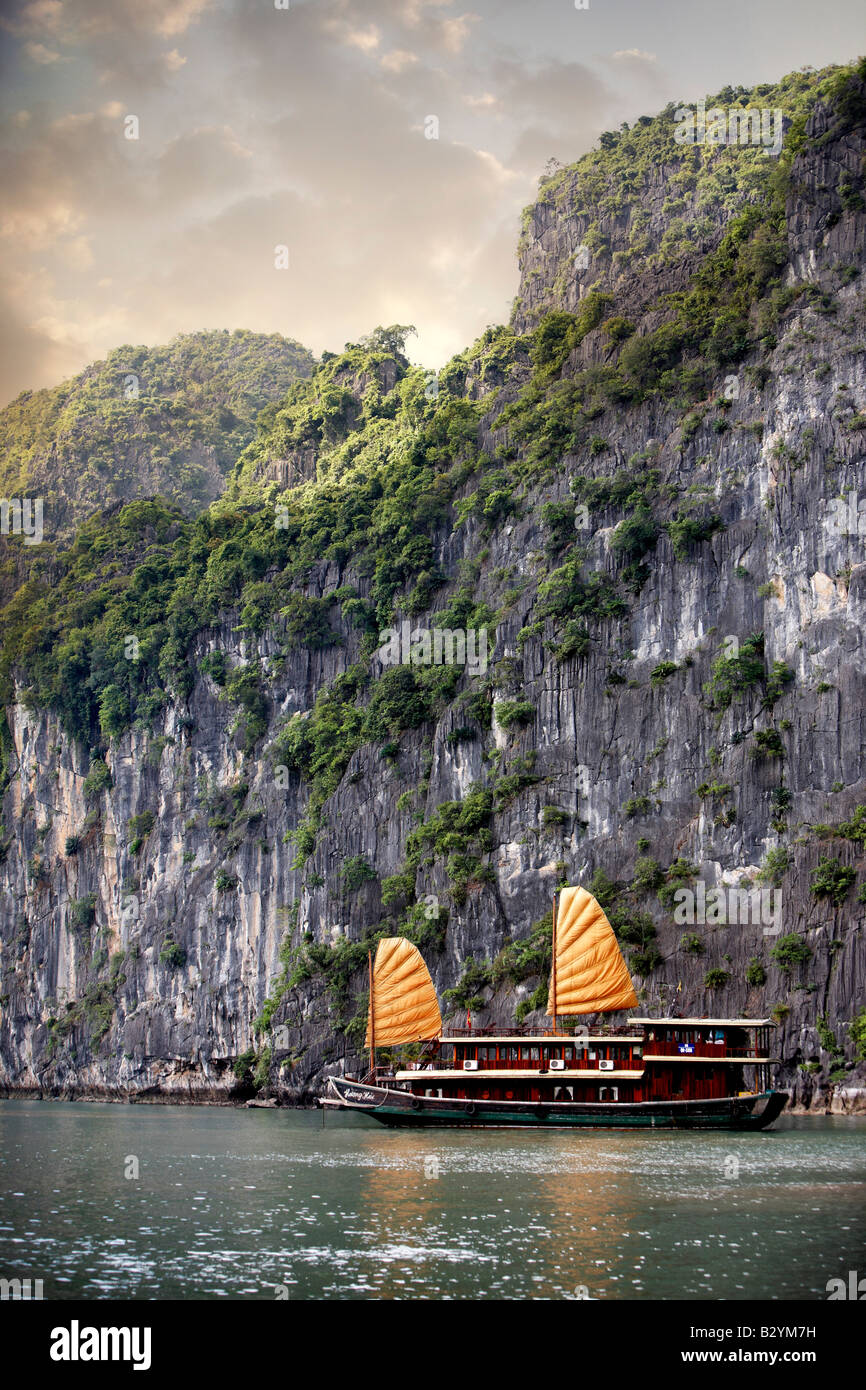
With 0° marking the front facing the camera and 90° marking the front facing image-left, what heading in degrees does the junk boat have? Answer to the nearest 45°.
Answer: approximately 90°
